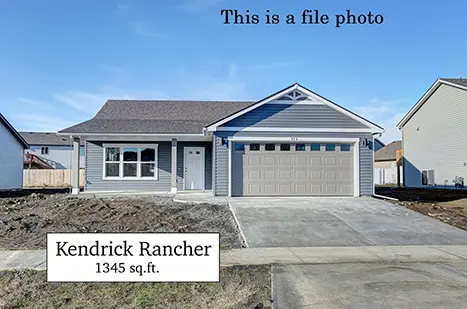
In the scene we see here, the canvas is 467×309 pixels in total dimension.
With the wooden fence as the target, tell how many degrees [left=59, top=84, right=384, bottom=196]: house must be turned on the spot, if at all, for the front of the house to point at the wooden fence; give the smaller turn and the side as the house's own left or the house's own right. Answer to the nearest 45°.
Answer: approximately 135° to the house's own right

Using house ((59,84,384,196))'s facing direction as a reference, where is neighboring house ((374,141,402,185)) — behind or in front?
behind

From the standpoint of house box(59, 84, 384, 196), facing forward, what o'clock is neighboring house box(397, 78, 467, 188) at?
The neighboring house is roughly at 8 o'clock from the house.

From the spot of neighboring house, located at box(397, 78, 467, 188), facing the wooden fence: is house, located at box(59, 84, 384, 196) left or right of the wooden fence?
left

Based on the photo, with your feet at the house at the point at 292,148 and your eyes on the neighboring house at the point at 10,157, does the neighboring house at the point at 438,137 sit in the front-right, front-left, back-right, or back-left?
back-right

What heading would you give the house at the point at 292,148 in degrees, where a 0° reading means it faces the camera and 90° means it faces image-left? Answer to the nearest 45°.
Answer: approximately 0°

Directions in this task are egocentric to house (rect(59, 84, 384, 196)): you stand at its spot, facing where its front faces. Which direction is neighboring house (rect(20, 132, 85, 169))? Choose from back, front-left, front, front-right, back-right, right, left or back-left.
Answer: back-right

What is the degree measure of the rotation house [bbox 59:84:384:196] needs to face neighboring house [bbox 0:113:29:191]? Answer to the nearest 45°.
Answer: approximately 135° to its right
